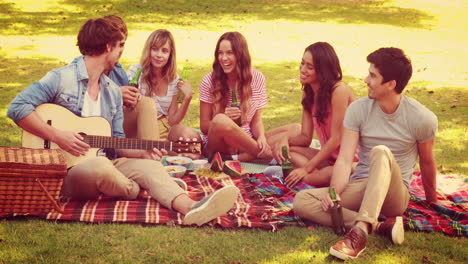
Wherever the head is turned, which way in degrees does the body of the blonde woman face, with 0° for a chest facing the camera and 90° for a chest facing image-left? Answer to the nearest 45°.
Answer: approximately 0°

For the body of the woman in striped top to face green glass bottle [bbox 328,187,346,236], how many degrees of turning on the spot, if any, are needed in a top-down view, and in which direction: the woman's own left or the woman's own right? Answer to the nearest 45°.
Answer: approximately 45° to the woman's own left

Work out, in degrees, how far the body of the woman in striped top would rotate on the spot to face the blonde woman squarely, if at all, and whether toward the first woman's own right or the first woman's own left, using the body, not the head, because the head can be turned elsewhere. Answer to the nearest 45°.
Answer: approximately 90° to the first woman's own right

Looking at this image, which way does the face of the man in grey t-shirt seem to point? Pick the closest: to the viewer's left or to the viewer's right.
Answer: to the viewer's left

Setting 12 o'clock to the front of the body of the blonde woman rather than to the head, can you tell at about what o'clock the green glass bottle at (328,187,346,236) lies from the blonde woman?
The green glass bottle is roughly at 11 o'clock from the blonde woman.

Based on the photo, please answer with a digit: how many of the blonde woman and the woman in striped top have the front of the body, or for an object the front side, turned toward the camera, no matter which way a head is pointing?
2

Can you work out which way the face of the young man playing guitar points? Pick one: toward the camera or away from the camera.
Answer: away from the camera

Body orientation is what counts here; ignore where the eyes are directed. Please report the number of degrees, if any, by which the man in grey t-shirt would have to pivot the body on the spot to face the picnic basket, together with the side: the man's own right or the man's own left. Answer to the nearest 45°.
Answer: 0° — they already face it

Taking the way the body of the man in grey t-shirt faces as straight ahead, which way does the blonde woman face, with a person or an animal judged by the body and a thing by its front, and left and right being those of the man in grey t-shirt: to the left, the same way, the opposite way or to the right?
to the left

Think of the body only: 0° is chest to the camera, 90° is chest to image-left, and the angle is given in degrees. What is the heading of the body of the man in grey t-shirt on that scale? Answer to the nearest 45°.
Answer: approximately 45°
